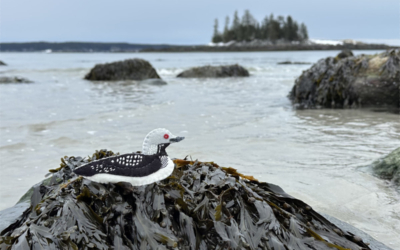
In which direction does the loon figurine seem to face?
to the viewer's right

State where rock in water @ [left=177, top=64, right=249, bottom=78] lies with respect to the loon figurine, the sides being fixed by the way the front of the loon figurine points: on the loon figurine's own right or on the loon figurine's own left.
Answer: on the loon figurine's own left

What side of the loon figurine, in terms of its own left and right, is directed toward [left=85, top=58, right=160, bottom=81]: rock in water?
left

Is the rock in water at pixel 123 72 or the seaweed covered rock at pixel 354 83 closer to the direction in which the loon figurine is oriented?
the seaweed covered rock

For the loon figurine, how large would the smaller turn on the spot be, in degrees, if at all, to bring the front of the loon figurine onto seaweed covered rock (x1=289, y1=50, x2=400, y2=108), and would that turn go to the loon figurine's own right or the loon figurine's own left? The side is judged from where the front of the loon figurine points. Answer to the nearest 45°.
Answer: approximately 45° to the loon figurine's own left
